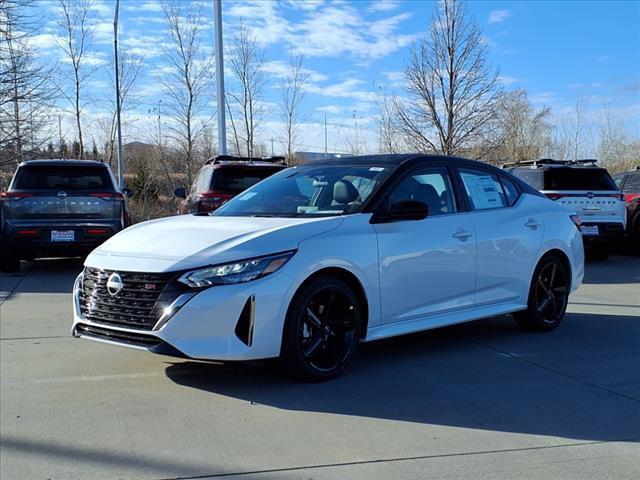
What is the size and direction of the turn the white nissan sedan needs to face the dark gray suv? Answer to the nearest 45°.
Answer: approximately 90° to its right

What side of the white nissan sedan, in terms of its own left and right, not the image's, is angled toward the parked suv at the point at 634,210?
back

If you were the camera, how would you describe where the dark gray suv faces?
facing away from the viewer

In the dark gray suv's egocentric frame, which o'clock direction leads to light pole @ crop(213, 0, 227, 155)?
The light pole is roughly at 1 o'clock from the dark gray suv.

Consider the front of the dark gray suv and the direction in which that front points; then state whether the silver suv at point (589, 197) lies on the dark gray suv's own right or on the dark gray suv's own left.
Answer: on the dark gray suv's own right

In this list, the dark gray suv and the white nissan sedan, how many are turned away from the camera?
1

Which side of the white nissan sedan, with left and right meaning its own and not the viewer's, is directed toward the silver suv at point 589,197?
back

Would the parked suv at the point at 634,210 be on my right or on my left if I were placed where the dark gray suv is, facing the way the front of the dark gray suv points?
on my right

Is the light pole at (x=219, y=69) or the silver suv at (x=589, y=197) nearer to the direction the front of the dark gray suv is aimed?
the light pole

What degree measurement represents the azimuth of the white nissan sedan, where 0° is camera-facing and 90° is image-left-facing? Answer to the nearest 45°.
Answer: approximately 45°

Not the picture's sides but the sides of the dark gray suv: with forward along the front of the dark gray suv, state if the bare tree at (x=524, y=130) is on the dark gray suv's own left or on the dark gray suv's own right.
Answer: on the dark gray suv's own right
